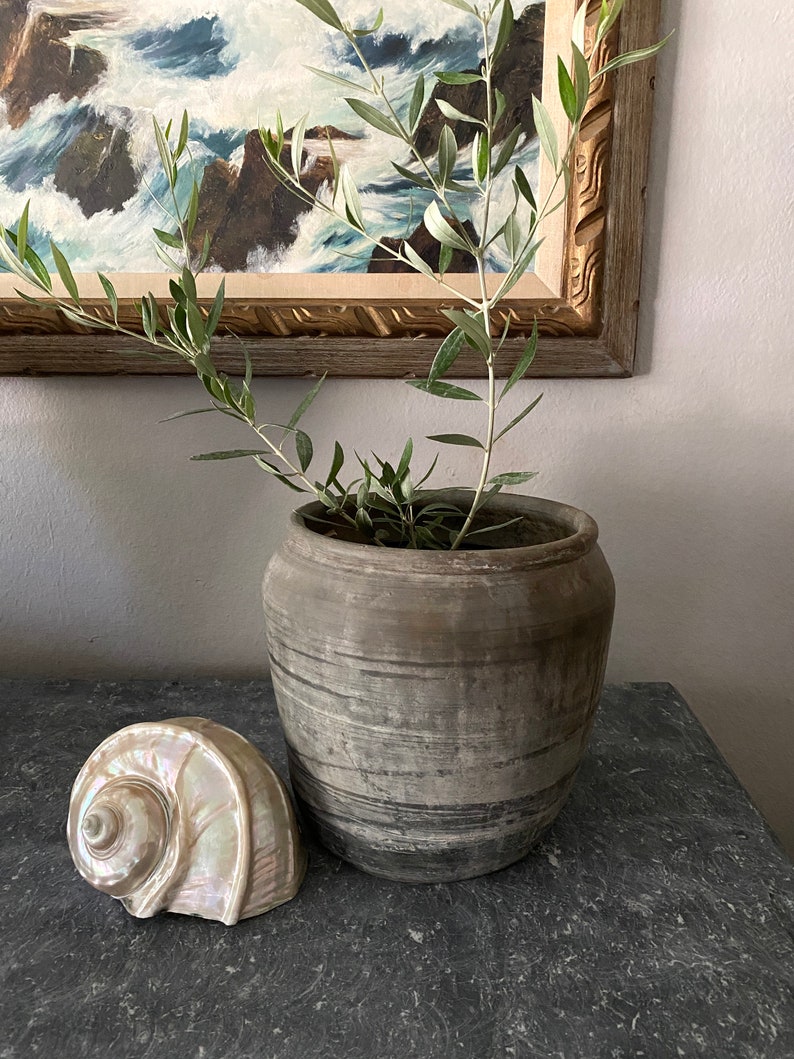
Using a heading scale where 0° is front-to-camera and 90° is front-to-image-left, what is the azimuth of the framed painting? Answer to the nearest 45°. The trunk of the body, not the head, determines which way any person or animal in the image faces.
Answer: approximately 0°
